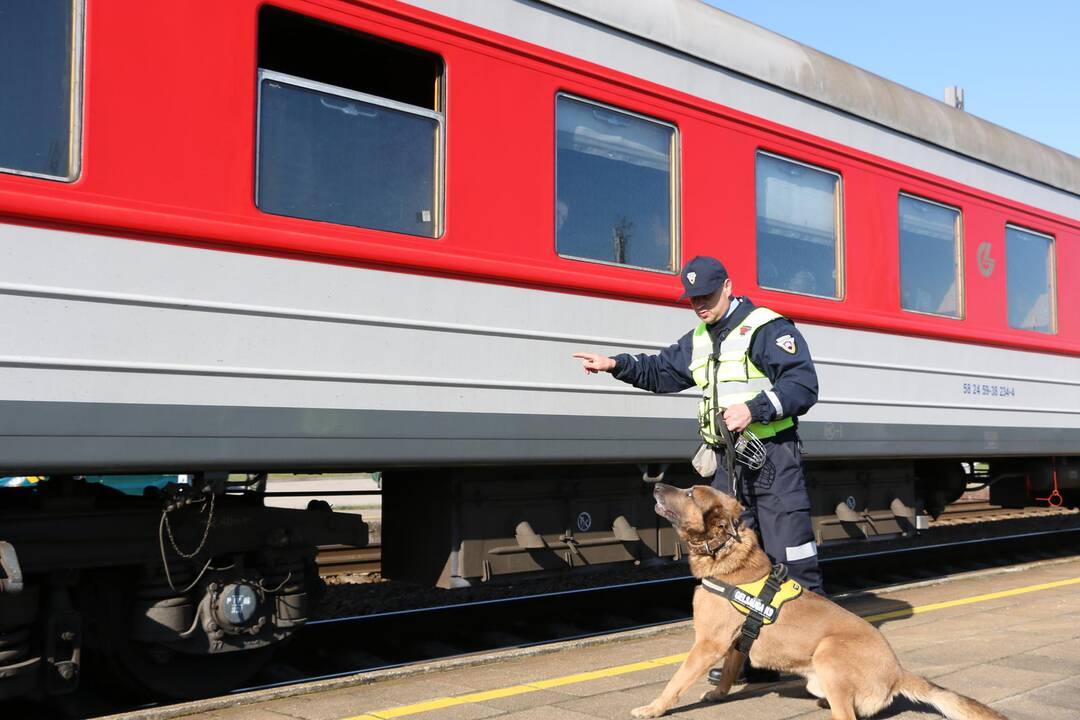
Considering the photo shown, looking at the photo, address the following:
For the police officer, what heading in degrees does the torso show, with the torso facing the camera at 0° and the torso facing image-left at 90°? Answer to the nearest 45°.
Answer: approximately 45°

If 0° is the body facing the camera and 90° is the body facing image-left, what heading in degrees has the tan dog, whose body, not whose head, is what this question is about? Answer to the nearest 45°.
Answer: approximately 90°

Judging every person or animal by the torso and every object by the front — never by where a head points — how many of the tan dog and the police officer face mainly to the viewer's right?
0

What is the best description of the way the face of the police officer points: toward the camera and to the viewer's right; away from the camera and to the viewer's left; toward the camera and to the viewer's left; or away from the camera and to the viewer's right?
toward the camera and to the viewer's left

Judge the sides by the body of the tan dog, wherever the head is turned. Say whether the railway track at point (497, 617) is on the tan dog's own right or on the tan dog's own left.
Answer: on the tan dog's own right
